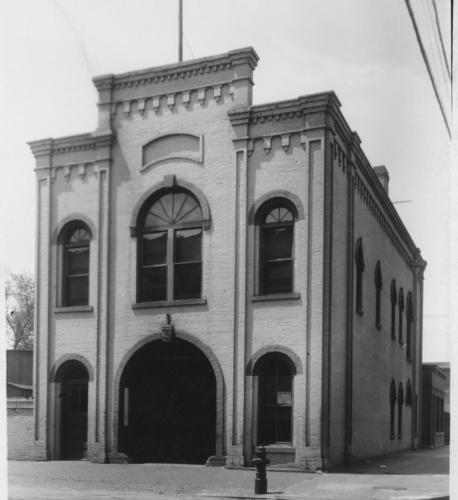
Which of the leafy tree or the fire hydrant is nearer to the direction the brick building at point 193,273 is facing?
the fire hydrant

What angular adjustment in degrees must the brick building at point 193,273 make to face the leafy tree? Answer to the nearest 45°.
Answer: approximately 90° to its right

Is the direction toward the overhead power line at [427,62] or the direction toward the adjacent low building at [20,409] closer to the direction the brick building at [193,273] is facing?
the overhead power line

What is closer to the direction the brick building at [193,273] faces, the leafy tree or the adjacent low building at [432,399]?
the leafy tree

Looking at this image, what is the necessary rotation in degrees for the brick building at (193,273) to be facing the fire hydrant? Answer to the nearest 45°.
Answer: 0° — it already faces it

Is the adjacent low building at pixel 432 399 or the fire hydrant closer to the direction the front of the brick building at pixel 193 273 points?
the fire hydrant

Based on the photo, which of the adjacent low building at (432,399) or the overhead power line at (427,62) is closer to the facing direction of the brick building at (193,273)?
the overhead power line

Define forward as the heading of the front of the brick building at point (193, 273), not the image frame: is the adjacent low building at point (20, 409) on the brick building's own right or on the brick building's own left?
on the brick building's own right

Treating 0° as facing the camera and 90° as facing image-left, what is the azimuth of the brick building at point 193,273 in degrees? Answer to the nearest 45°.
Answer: approximately 0°

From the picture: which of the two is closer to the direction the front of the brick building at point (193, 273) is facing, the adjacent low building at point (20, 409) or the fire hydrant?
the fire hydrant
